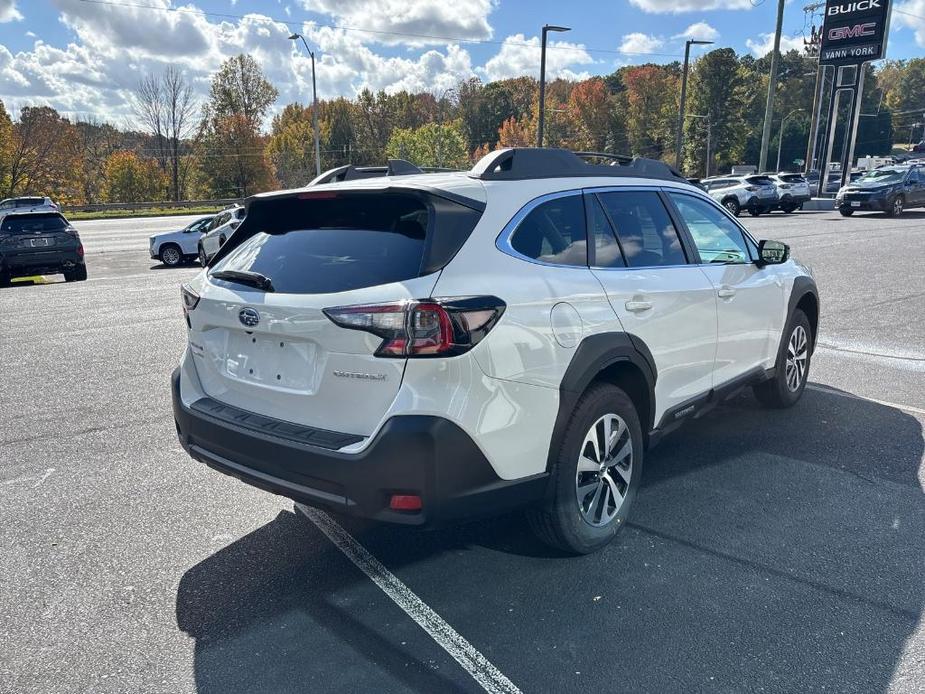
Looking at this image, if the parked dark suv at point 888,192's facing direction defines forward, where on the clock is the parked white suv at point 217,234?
The parked white suv is roughly at 12 o'clock from the parked dark suv.

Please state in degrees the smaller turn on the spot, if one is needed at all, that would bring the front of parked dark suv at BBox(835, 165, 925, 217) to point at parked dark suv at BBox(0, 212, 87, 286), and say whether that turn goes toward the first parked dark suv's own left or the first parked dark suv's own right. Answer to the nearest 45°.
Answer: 0° — it already faces it

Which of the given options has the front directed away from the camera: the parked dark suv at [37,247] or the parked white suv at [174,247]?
the parked dark suv

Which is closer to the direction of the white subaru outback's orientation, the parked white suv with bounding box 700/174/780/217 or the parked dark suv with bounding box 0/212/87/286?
the parked white suv

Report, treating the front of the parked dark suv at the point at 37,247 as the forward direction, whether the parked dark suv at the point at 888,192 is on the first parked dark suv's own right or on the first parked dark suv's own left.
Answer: on the first parked dark suv's own right

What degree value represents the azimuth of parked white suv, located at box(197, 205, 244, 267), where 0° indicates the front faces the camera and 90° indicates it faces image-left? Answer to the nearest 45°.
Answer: approximately 45°

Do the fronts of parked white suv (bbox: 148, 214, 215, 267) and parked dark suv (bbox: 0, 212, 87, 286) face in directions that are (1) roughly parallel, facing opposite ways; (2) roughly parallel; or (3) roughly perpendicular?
roughly perpendicular

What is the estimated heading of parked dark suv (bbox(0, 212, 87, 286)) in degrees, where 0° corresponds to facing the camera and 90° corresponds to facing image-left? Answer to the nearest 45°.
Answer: approximately 180°

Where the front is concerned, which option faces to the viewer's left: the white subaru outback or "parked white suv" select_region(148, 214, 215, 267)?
the parked white suv

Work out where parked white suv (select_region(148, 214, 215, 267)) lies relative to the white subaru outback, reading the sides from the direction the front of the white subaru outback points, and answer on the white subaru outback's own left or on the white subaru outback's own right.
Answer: on the white subaru outback's own left

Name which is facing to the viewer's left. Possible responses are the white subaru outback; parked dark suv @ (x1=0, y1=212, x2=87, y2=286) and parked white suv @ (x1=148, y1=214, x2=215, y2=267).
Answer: the parked white suv

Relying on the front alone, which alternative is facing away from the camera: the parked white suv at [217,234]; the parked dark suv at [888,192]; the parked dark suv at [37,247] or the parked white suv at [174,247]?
the parked dark suv at [37,247]

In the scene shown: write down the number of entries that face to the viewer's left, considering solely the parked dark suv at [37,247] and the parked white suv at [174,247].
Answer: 1

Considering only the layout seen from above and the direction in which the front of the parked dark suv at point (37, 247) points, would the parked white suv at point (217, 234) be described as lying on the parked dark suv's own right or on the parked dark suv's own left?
on the parked dark suv's own right

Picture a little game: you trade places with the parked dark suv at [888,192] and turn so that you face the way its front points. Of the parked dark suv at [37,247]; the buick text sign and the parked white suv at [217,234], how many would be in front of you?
2

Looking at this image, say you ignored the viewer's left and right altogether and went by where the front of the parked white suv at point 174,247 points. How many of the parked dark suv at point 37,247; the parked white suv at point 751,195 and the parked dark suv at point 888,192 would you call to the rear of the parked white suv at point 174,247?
2

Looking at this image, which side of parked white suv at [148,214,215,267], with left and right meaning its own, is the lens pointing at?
left

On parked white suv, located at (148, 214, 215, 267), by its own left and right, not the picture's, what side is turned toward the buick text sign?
back

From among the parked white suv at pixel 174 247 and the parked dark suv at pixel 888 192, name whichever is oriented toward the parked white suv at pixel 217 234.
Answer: the parked dark suv
